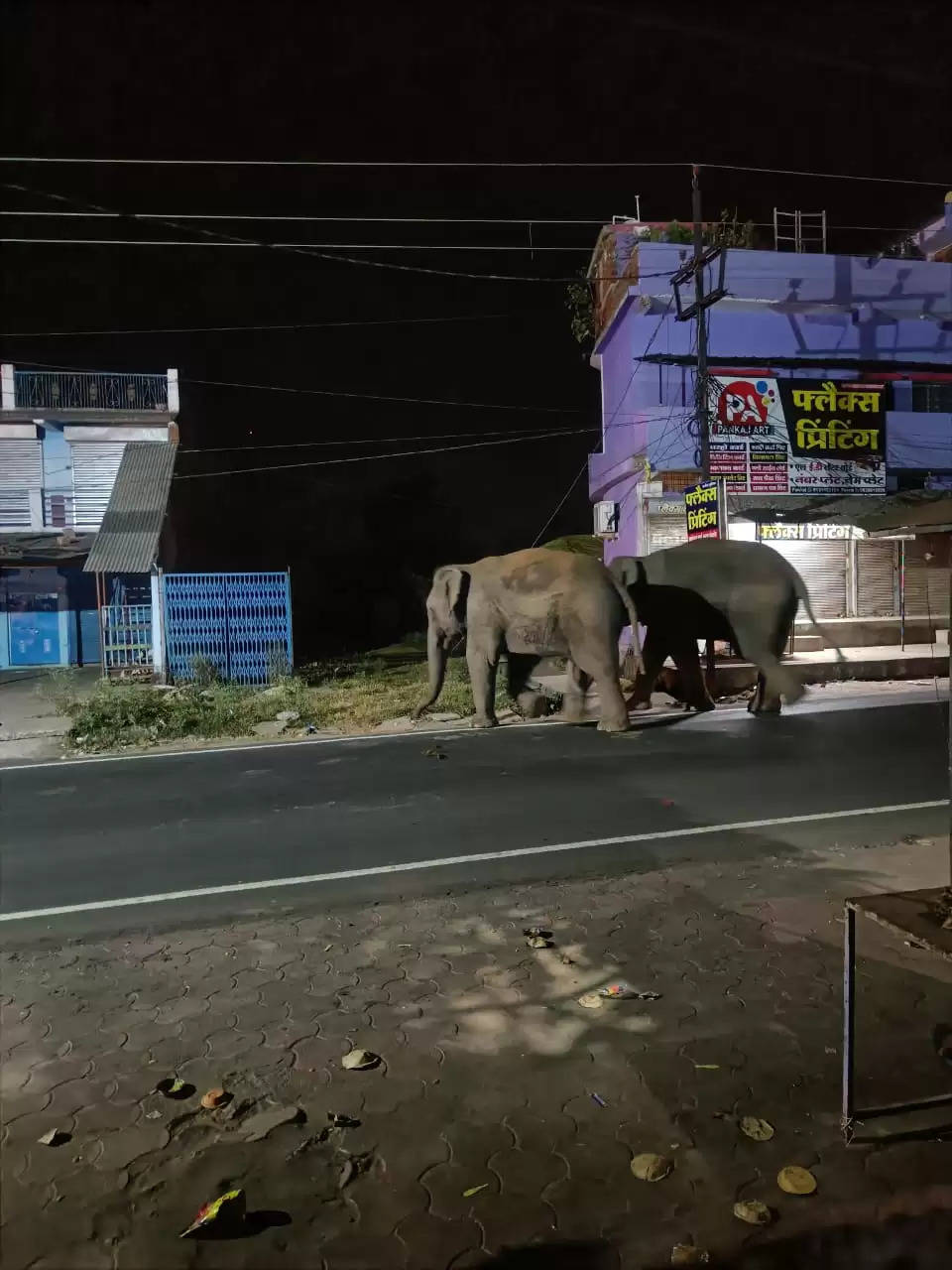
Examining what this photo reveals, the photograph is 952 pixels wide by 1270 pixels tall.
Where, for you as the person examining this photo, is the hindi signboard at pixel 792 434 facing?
facing the viewer

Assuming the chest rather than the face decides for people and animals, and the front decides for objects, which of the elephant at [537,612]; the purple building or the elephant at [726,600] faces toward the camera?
the purple building

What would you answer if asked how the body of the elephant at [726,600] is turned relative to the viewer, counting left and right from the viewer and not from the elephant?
facing to the left of the viewer

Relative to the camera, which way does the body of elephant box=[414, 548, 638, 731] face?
to the viewer's left

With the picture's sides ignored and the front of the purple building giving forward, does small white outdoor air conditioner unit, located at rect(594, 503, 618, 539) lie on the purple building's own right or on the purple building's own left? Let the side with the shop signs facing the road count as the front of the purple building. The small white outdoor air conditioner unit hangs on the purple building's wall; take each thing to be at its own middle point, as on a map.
on the purple building's own right

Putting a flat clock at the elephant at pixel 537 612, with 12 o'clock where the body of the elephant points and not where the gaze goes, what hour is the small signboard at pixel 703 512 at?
The small signboard is roughly at 4 o'clock from the elephant.

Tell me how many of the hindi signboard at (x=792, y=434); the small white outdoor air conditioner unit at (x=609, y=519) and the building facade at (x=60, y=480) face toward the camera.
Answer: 3

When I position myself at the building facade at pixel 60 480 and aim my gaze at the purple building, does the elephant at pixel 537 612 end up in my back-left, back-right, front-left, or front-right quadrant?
front-right

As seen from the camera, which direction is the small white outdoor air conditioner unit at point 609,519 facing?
toward the camera

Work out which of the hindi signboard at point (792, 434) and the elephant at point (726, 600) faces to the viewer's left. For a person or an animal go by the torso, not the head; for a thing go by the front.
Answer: the elephant

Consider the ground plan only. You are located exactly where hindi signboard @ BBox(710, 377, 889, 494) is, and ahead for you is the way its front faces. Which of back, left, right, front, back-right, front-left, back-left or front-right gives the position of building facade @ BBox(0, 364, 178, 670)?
right

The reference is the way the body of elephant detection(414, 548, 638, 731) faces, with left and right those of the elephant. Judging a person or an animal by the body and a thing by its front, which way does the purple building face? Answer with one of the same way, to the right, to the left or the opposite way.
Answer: to the left

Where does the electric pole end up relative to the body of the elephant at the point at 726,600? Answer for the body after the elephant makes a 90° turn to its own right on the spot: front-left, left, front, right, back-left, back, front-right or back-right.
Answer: front

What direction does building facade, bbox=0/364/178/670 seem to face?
toward the camera
